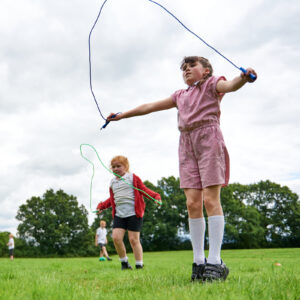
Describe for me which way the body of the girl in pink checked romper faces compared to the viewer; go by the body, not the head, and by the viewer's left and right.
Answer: facing the viewer and to the left of the viewer

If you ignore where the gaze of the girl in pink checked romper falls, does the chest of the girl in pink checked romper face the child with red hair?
no

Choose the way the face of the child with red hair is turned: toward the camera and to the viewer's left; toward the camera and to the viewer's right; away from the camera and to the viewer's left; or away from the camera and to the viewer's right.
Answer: toward the camera and to the viewer's left
